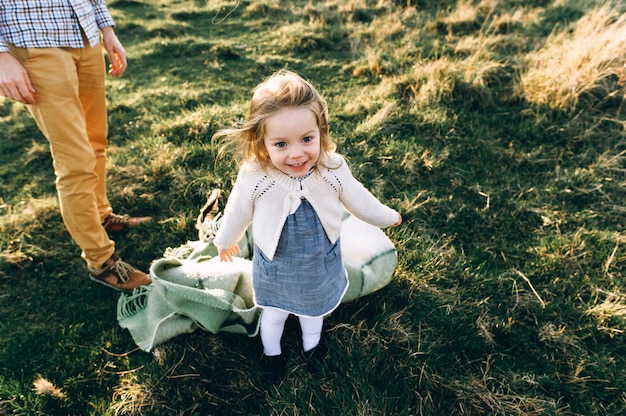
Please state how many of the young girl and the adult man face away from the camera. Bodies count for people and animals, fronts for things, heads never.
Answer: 0

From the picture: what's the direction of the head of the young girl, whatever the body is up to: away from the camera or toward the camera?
toward the camera

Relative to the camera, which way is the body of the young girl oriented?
toward the camera

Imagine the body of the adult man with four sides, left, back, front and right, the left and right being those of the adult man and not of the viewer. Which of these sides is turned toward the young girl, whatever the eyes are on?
front

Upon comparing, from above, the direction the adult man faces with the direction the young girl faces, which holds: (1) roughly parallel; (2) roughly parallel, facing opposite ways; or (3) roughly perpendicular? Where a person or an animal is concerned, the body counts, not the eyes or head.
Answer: roughly perpendicular

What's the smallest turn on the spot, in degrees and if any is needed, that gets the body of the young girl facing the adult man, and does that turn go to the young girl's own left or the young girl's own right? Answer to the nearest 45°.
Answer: approximately 135° to the young girl's own right

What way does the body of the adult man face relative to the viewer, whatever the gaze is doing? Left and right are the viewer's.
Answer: facing the viewer and to the right of the viewer
